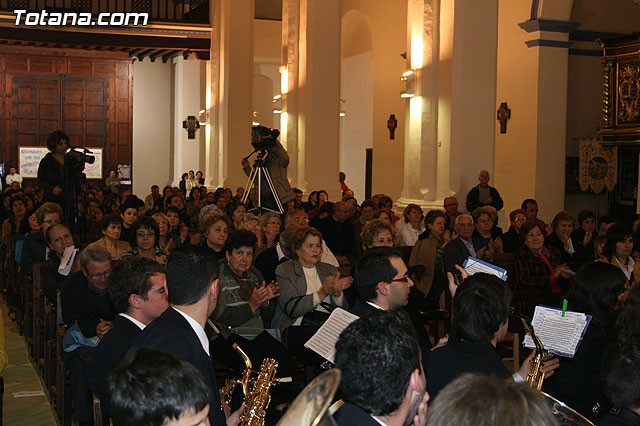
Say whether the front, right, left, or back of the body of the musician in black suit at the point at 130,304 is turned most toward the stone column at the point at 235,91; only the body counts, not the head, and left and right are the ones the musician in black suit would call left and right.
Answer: left

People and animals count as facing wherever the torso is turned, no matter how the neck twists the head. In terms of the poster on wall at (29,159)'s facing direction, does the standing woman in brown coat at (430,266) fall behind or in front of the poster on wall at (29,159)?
in front

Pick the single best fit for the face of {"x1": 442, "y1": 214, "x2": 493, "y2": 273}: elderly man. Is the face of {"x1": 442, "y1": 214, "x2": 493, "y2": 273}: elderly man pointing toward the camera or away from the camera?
toward the camera

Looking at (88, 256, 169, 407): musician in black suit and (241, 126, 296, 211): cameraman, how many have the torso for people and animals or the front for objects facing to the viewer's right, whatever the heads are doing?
1

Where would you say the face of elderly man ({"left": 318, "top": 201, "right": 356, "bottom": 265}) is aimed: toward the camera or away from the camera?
toward the camera

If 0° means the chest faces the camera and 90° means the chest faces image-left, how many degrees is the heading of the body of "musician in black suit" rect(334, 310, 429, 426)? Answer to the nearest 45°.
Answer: approximately 225°

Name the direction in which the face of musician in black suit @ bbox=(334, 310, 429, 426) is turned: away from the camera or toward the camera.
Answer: away from the camera

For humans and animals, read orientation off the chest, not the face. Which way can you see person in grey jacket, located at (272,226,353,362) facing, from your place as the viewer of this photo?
facing the viewer and to the right of the viewer

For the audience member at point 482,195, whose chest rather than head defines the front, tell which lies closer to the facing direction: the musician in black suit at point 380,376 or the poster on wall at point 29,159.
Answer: the musician in black suit

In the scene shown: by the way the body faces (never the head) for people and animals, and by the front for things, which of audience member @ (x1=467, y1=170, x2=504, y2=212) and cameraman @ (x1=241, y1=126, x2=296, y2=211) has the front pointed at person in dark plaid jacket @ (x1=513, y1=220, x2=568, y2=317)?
the audience member

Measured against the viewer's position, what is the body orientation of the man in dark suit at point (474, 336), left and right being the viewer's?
facing away from the viewer and to the right of the viewer

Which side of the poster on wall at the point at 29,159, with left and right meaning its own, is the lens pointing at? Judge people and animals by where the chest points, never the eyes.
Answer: front
